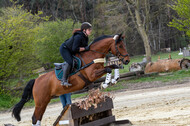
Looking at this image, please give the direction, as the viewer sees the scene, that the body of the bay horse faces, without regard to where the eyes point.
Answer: to the viewer's right

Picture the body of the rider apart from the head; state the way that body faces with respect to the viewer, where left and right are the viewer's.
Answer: facing to the right of the viewer
